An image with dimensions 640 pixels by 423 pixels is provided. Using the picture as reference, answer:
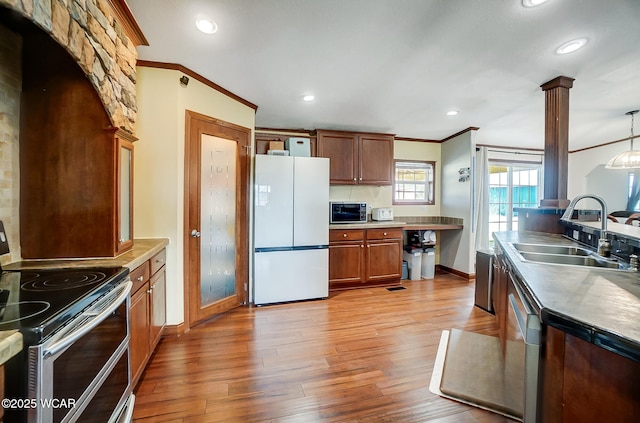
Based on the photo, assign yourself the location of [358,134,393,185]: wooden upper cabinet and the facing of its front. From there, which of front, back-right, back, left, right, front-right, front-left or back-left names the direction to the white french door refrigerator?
front-right

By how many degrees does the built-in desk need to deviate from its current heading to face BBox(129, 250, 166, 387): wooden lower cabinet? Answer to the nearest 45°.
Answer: approximately 45° to its right

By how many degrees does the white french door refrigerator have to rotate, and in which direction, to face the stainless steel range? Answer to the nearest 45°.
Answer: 0° — it already faces it

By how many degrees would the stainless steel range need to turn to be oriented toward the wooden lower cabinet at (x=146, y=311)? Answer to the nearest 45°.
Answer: approximately 90° to its left

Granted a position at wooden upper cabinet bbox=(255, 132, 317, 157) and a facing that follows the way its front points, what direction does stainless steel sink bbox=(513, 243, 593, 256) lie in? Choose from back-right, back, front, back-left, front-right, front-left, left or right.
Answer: front-left

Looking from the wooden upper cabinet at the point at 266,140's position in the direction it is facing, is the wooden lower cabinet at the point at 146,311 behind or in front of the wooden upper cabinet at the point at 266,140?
in front

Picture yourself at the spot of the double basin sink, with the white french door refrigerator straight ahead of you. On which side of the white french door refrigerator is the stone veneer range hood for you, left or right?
left

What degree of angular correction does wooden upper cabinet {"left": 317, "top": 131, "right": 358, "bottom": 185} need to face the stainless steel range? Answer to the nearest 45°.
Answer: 0° — it already faces it

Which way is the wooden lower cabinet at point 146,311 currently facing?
to the viewer's right

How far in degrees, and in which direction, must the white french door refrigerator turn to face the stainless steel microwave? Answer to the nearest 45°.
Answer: approximately 135° to its left

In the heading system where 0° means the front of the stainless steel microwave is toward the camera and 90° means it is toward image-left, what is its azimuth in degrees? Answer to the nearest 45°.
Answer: approximately 0°

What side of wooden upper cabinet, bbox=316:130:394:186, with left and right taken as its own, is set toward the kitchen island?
front

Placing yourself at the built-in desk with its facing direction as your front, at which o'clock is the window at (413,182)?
The window is roughly at 7 o'clock from the built-in desk.
